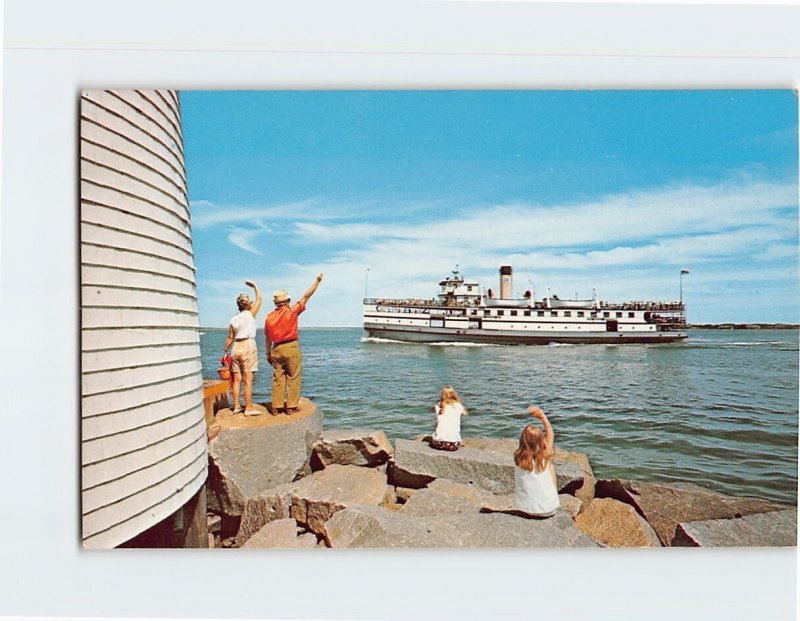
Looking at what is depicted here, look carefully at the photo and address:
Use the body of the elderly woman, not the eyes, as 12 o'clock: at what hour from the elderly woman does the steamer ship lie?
The steamer ship is roughly at 2 o'clock from the elderly woman.

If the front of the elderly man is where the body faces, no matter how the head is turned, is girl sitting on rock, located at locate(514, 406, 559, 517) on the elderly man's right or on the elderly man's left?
on the elderly man's right

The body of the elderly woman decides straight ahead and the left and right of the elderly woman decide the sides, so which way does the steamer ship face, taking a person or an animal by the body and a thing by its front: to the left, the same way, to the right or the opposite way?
to the left

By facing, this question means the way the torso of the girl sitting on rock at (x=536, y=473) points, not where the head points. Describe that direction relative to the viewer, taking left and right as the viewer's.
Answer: facing away from the viewer

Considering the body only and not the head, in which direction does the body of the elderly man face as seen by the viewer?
away from the camera

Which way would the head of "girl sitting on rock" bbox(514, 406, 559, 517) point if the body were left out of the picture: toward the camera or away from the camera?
away from the camera

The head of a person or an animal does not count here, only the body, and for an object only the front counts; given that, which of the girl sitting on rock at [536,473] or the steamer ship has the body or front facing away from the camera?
the girl sitting on rock

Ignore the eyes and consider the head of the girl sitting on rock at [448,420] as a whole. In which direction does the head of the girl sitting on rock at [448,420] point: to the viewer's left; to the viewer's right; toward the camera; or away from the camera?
away from the camera

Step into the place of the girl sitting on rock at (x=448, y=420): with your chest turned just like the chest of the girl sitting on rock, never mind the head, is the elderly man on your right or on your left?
on your left

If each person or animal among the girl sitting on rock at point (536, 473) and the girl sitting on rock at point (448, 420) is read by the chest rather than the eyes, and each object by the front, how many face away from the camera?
2

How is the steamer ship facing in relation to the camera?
to the viewer's left

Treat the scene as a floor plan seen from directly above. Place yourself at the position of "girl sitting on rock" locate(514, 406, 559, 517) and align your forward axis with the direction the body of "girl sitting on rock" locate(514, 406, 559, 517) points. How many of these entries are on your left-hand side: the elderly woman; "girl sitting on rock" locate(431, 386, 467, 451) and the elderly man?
3

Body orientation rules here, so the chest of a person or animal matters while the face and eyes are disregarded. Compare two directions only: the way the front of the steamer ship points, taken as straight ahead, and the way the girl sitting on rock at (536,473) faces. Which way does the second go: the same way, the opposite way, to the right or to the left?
to the right

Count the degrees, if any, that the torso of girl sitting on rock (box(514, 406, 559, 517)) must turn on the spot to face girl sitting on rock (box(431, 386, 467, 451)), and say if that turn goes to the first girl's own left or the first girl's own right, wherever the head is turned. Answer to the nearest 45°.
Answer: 0° — they already face them
